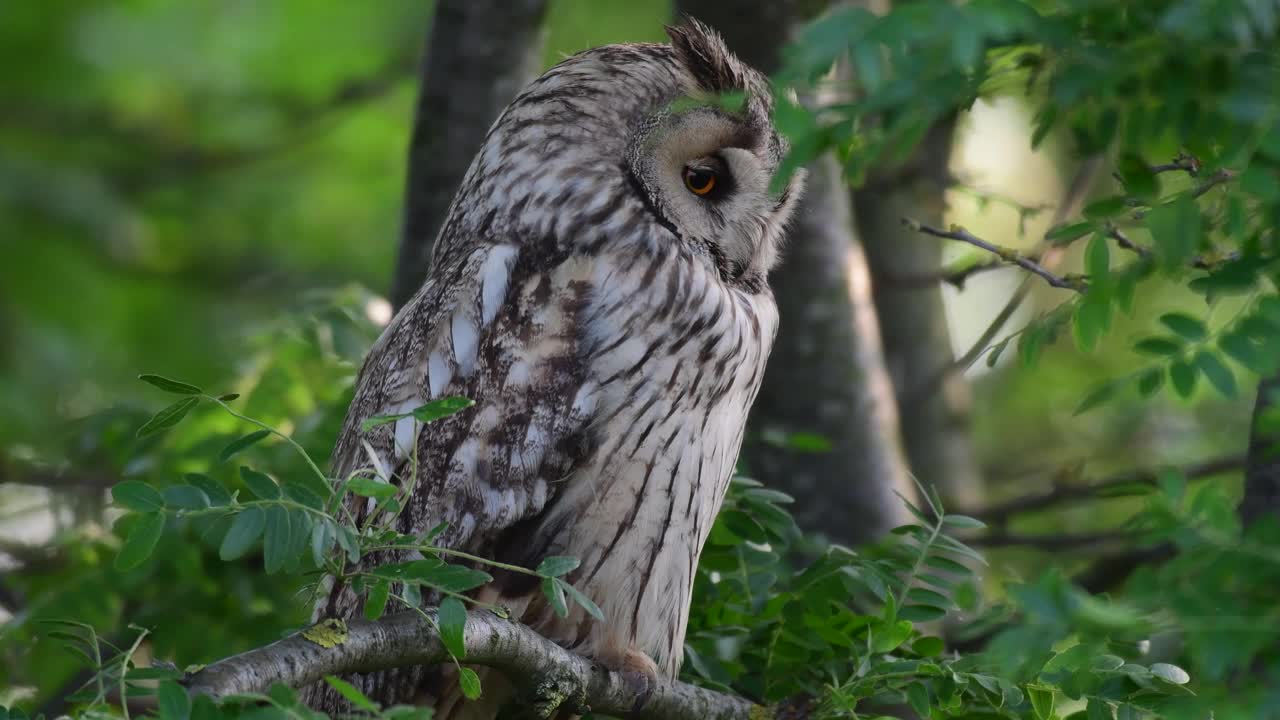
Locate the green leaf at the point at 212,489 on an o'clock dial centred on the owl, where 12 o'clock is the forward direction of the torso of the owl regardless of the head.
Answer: The green leaf is roughly at 4 o'clock from the owl.

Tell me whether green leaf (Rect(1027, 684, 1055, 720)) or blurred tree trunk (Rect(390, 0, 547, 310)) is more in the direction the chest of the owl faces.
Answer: the green leaf

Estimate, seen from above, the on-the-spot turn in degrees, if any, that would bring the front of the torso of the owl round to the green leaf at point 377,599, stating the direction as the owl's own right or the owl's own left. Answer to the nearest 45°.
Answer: approximately 90° to the owl's own right

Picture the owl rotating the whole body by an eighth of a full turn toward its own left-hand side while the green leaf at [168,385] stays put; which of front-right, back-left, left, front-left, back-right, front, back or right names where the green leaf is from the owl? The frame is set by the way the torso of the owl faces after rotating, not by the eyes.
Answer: back

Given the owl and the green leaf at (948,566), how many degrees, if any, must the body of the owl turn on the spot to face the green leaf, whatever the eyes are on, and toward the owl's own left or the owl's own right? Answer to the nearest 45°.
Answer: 0° — it already faces it

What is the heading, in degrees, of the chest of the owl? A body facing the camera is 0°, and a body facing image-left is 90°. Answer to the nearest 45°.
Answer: approximately 270°

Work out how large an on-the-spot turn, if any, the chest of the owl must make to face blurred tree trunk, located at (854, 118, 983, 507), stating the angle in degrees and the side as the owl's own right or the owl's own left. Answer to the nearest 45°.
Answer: approximately 45° to the owl's own left

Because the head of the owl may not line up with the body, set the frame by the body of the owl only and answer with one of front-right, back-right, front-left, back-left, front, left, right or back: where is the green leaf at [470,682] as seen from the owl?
right

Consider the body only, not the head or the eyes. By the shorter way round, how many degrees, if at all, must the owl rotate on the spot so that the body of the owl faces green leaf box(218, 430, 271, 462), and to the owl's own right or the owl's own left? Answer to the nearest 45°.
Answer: approximately 135° to the owl's own right

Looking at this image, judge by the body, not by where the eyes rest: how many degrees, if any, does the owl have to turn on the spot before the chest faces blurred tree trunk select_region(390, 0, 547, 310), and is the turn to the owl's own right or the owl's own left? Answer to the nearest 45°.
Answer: approximately 135° to the owl's own left
